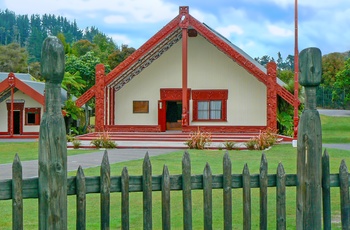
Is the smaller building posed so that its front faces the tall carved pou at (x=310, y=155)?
yes

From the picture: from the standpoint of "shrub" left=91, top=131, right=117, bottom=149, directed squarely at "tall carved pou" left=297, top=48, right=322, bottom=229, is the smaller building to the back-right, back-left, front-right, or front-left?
back-right

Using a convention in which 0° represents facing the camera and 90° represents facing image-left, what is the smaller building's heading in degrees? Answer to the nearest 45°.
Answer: approximately 0°

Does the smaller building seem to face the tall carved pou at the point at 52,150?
yes

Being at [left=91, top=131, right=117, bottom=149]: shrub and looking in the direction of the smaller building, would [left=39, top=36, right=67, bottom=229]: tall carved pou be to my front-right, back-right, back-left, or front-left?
back-left
